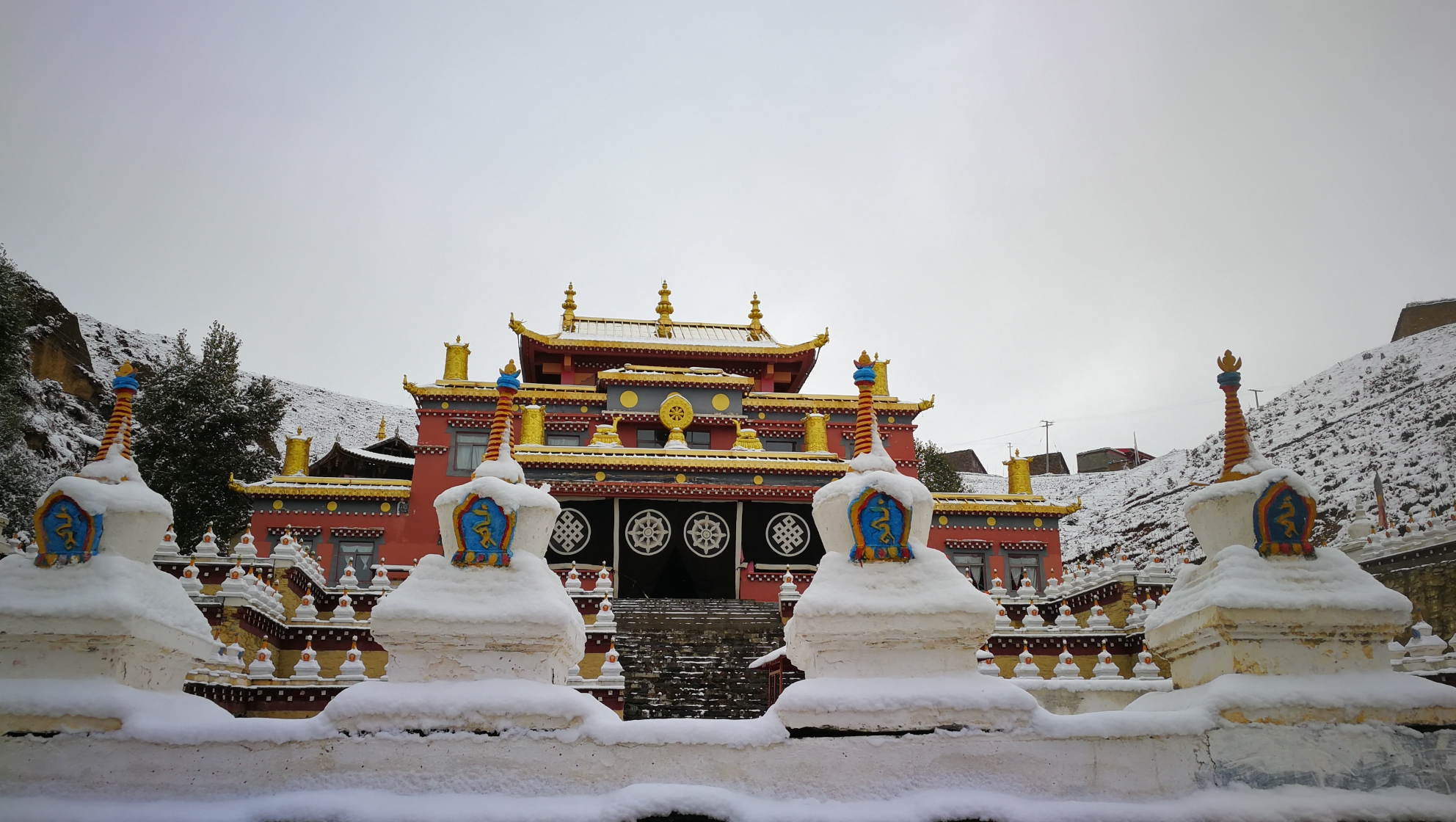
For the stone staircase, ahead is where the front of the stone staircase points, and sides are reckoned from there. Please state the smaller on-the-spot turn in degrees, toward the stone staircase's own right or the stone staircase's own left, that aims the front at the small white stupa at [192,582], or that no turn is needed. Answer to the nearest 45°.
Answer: approximately 45° to the stone staircase's own right

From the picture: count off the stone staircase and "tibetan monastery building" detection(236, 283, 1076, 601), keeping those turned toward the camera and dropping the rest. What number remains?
2

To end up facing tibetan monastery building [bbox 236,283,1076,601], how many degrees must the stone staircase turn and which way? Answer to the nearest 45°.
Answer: approximately 180°

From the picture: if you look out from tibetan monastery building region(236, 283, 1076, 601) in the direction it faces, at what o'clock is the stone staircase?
The stone staircase is roughly at 12 o'clock from the tibetan monastery building.

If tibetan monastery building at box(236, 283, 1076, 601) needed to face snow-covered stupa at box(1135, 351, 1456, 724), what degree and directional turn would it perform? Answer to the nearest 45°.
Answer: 0° — it already faces it

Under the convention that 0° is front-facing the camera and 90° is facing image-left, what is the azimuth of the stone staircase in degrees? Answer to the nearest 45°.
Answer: approximately 0°

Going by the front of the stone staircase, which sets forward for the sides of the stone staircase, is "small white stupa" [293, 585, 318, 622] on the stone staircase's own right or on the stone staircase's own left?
on the stone staircase's own right
